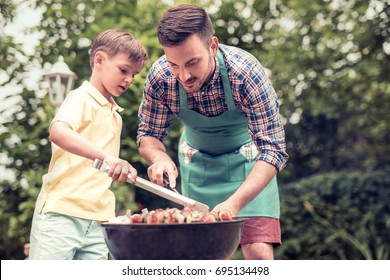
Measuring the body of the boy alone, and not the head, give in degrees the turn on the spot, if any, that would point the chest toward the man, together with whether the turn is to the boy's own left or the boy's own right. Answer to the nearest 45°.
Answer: approximately 45° to the boy's own left

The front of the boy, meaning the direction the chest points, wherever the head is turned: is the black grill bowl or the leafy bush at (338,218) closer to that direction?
the black grill bowl

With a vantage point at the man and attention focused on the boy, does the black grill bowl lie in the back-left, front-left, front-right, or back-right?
front-left

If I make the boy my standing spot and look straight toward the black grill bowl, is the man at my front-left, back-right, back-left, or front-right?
front-left

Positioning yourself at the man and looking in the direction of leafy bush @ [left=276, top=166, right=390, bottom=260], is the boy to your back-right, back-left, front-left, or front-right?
back-left

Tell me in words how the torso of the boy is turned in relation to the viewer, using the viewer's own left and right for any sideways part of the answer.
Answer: facing the viewer and to the right of the viewer

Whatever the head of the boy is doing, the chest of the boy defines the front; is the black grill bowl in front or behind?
in front

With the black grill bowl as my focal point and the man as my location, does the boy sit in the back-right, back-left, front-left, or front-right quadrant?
front-right

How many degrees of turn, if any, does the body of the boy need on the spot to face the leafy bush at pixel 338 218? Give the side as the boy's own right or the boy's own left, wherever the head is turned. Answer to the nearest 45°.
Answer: approximately 90° to the boy's own left
